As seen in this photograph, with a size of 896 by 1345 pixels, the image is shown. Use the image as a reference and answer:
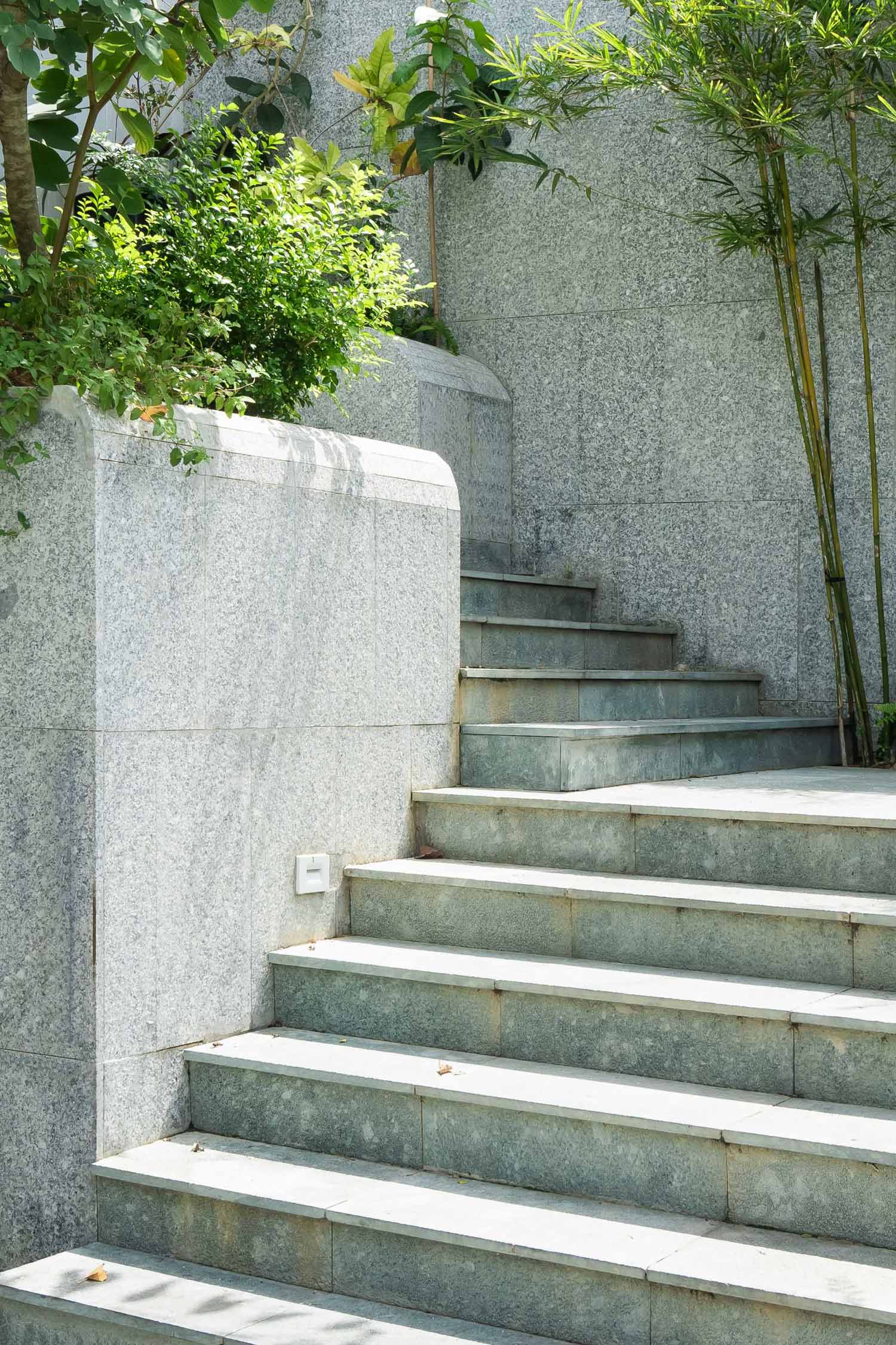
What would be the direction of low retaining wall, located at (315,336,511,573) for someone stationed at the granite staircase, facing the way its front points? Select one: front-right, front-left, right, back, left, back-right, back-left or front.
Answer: back-right

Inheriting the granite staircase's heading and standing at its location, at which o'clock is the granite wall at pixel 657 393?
The granite wall is roughly at 5 o'clock from the granite staircase.

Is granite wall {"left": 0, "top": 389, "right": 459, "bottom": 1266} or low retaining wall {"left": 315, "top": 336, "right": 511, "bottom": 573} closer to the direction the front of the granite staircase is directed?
the granite wall

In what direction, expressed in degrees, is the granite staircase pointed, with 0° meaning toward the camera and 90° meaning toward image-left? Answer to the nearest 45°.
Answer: approximately 45°
